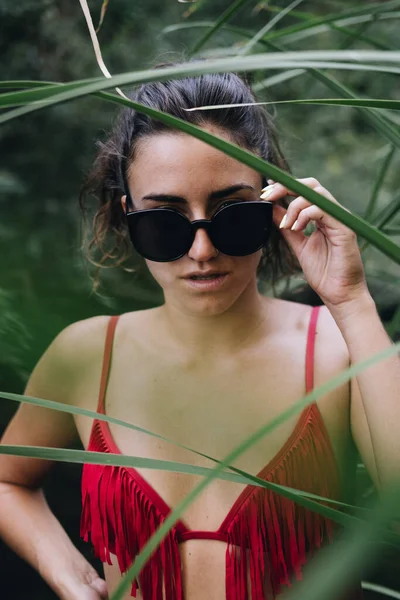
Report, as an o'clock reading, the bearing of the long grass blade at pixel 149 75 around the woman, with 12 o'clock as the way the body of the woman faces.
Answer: The long grass blade is roughly at 12 o'clock from the woman.

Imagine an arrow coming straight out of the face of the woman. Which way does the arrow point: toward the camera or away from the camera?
toward the camera

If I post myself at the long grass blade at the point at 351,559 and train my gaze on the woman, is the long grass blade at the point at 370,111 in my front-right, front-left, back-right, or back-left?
front-right

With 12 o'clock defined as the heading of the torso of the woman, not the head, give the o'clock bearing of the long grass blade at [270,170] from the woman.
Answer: The long grass blade is roughly at 12 o'clock from the woman.

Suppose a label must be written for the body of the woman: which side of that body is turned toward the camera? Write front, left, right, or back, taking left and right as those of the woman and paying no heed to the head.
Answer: front

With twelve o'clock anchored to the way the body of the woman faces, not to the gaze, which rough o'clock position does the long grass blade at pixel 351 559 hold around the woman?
The long grass blade is roughly at 12 o'clock from the woman.

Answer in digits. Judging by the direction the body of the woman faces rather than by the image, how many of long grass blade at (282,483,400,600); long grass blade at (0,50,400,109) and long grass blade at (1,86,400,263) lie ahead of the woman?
3
